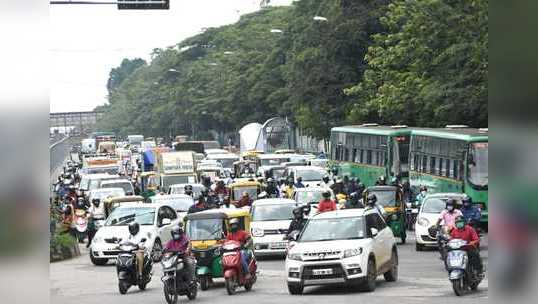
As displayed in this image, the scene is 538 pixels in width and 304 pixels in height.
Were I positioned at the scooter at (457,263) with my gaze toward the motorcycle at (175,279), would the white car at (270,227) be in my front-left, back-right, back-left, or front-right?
front-right

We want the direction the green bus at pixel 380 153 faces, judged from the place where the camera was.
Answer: facing the viewer and to the right of the viewer

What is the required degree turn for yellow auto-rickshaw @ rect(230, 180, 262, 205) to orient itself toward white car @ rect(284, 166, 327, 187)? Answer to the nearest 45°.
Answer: approximately 135° to its left

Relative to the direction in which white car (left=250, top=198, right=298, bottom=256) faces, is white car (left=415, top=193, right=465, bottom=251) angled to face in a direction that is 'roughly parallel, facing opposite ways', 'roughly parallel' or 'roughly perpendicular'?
roughly parallel

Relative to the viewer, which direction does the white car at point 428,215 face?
toward the camera

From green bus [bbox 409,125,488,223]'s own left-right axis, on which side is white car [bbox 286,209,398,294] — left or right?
on its right

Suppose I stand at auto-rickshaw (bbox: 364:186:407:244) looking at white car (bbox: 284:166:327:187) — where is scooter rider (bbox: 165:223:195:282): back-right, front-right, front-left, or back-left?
back-left

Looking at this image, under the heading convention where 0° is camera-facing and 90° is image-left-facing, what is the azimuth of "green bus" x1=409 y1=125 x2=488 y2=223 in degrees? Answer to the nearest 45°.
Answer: approximately 315°

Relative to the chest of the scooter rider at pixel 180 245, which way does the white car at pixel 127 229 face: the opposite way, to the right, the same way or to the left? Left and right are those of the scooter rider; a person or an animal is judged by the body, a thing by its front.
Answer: the same way

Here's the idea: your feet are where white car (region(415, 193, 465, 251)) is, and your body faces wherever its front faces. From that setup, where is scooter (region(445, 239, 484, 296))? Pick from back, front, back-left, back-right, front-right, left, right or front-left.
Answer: front

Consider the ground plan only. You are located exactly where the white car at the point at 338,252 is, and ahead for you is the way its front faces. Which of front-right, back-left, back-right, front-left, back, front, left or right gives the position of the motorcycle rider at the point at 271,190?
back-right

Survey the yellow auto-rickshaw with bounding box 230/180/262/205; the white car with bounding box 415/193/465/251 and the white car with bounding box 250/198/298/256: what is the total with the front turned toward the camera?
3

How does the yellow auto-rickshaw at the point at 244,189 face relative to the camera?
toward the camera

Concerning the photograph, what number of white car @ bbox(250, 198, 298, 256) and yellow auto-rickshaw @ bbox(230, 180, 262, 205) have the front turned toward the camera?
2

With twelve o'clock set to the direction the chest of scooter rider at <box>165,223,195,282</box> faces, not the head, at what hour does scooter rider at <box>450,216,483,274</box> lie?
scooter rider at <box>450,216,483,274</box> is roughly at 8 o'clock from scooter rider at <box>165,223,195,282</box>.

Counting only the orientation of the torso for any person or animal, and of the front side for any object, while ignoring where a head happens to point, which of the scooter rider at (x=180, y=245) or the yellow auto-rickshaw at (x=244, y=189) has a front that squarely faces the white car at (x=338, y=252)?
the yellow auto-rickshaw
